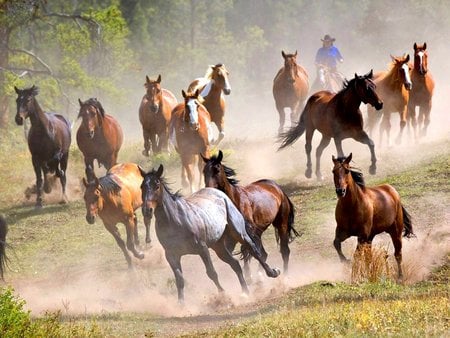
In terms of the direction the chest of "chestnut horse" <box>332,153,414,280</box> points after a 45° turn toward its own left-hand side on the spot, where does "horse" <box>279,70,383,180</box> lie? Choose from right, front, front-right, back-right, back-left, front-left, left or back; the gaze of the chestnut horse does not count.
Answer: back

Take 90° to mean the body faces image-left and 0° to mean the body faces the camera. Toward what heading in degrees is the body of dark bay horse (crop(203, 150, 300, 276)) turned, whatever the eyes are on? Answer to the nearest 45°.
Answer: approximately 45°

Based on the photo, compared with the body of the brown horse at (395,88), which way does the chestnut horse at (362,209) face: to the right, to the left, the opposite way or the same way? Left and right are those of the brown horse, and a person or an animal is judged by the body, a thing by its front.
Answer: to the right

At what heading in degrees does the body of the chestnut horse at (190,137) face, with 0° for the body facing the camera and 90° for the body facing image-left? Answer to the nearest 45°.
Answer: approximately 0°

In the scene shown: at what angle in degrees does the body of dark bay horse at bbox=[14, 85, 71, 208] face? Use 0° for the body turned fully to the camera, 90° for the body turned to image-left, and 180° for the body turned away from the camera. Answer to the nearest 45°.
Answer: approximately 45°

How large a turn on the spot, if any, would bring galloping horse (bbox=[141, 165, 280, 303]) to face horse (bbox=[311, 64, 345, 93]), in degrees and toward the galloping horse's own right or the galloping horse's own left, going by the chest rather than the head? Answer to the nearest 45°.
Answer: approximately 135° to the galloping horse's own right

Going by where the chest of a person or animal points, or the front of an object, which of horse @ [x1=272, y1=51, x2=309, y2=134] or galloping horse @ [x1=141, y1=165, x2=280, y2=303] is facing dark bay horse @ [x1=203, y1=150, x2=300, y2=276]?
the horse

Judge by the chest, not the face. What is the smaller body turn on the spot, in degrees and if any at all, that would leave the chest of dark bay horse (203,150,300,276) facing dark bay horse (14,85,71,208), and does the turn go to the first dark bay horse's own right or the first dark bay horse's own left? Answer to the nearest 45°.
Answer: approximately 90° to the first dark bay horse's own right

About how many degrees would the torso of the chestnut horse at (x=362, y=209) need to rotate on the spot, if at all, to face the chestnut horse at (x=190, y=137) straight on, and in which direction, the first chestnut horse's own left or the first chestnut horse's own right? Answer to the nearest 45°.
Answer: approximately 90° to the first chestnut horse's own right

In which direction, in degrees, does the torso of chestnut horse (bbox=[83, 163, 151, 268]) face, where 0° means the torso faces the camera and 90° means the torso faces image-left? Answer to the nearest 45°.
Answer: approximately 45°

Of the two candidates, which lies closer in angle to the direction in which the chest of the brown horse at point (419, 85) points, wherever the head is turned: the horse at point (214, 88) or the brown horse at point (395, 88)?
the brown horse
